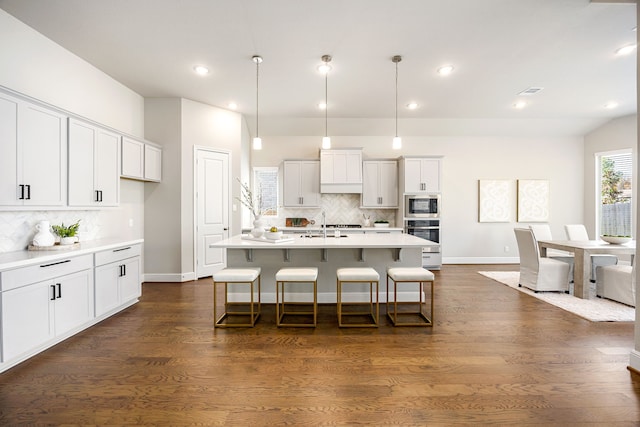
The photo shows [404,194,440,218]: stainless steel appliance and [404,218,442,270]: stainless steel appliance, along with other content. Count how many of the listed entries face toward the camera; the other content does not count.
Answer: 2

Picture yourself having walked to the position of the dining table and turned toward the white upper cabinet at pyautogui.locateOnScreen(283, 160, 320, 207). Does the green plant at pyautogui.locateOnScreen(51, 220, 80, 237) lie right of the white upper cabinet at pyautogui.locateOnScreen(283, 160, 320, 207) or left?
left

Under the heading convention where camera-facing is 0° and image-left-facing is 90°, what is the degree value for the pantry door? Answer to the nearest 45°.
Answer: approximately 315°

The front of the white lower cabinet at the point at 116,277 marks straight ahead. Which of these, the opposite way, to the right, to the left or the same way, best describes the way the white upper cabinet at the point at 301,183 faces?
to the right

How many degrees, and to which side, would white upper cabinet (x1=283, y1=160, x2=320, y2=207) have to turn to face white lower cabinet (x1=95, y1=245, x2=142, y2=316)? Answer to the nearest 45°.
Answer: approximately 45° to its right

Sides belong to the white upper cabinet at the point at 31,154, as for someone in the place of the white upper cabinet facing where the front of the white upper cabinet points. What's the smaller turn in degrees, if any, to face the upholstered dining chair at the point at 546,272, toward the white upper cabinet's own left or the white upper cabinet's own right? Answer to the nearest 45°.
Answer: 0° — it already faces it

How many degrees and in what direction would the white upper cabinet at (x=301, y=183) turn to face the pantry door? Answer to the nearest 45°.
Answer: approximately 45° to its right

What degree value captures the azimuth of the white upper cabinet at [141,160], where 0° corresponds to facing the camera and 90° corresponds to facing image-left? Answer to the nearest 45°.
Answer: approximately 315°

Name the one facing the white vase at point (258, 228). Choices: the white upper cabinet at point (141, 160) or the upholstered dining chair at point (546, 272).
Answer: the white upper cabinet
